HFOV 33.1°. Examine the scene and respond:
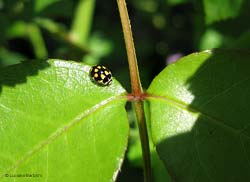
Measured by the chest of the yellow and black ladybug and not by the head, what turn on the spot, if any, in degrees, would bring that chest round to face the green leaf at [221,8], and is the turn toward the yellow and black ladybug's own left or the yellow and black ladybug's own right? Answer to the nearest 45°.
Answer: approximately 45° to the yellow and black ladybug's own left
